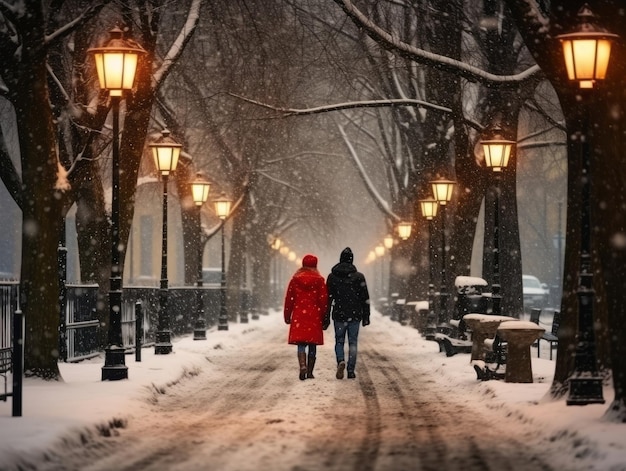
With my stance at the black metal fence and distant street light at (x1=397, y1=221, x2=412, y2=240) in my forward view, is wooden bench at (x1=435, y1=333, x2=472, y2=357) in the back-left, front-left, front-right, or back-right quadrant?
front-right

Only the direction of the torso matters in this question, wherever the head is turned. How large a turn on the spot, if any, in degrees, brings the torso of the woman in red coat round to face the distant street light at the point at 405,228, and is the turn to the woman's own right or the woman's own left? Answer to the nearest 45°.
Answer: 0° — they already face it

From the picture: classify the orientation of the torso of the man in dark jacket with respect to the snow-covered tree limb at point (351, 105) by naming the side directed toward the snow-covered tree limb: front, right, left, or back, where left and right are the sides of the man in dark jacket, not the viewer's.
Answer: front

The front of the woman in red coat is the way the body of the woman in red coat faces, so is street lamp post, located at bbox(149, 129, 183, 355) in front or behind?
in front

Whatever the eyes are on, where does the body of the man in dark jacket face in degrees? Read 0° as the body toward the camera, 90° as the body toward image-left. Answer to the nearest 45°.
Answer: approximately 180°

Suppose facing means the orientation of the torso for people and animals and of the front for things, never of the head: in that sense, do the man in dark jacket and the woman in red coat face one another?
no

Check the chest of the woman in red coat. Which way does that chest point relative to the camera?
away from the camera

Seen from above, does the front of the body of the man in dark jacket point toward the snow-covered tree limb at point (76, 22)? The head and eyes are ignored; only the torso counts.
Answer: no

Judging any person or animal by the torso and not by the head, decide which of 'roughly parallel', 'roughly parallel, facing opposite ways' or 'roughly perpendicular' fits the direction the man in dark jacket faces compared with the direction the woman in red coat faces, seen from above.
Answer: roughly parallel

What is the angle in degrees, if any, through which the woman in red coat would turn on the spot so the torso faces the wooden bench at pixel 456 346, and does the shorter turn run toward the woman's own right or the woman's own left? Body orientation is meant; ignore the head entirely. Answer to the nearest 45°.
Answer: approximately 45° to the woman's own right

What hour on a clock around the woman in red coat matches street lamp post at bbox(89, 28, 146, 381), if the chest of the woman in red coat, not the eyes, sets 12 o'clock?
The street lamp post is roughly at 8 o'clock from the woman in red coat.

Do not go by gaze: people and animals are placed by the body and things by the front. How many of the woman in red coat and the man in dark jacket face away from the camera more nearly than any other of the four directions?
2

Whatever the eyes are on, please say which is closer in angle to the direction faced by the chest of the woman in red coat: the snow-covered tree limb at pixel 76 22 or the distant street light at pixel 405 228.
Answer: the distant street light

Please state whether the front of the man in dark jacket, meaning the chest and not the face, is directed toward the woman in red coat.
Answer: no

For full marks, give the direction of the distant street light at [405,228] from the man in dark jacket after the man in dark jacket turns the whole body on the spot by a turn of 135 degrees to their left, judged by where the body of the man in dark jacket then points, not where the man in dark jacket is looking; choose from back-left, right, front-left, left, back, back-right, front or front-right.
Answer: back-right
